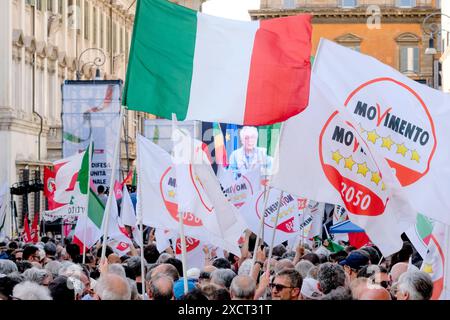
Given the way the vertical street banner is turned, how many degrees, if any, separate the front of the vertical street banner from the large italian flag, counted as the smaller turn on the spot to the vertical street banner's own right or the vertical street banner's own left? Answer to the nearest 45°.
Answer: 0° — it already faces it

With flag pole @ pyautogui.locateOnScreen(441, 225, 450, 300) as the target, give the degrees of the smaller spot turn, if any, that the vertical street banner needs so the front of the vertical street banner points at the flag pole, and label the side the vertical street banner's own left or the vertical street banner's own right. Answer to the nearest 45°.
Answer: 0° — it already faces it

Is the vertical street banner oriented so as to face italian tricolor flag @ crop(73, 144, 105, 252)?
yes

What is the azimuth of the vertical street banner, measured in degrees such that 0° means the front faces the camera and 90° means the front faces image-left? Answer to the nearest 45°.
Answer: approximately 0°
